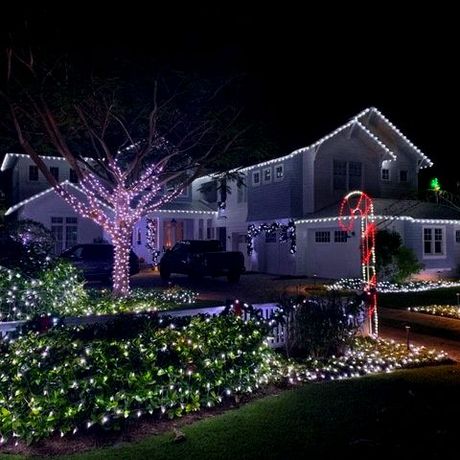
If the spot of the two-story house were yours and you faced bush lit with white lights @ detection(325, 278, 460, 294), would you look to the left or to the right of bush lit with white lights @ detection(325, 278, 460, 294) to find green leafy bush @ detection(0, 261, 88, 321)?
right

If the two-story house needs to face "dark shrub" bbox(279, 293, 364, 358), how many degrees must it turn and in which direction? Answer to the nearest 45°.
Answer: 0° — it already faces it

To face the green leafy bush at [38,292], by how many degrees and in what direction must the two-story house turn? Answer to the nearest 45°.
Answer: approximately 45° to its right

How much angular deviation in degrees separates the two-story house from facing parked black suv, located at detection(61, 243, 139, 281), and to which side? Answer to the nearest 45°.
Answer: approximately 45° to its right

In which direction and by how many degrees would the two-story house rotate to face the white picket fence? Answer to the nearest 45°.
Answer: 0° — it already faces it

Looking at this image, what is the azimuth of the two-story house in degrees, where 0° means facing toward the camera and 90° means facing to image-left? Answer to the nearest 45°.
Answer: approximately 0°

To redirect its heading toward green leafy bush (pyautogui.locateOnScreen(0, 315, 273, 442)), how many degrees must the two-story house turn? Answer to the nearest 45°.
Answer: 0° — it already faces it
